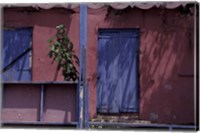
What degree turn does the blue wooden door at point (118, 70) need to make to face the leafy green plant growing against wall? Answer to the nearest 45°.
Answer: approximately 45° to its right

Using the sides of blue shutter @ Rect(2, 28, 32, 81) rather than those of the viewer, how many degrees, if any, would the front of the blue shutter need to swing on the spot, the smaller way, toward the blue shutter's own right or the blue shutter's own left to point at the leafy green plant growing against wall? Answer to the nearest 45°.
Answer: approximately 45° to the blue shutter's own left

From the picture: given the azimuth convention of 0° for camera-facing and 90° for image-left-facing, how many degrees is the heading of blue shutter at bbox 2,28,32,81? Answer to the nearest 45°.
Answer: approximately 0°

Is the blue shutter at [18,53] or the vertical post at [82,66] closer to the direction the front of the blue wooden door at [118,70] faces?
the vertical post

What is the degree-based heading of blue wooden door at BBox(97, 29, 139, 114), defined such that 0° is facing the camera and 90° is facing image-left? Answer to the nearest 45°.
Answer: approximately 0°

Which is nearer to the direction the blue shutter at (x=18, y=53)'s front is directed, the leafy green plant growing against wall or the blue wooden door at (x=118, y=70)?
the leafy green plant growing against wall

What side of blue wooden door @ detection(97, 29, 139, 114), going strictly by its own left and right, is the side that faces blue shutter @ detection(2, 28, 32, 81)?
right

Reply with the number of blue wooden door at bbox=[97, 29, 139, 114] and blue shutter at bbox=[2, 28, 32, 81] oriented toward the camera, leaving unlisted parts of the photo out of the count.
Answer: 2

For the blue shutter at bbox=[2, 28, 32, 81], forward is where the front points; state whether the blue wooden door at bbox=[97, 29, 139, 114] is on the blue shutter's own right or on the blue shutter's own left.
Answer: on the blue shutter's own left

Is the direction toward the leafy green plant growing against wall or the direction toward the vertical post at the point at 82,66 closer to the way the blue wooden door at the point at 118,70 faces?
the vertical post
